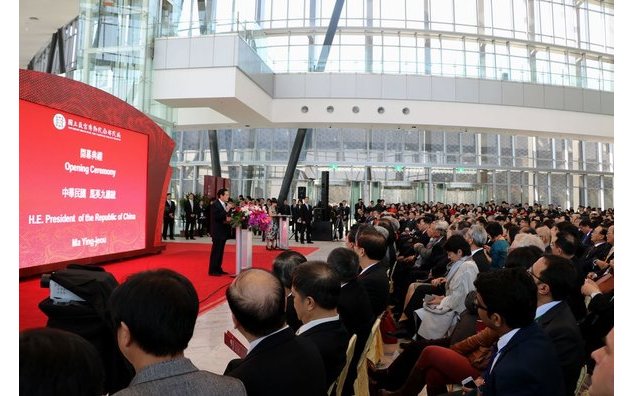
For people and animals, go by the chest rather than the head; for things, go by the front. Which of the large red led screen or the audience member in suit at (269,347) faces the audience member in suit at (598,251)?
the large red led screen

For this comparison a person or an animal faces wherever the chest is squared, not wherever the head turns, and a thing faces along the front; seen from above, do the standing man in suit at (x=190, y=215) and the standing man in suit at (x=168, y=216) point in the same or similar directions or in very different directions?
same or similar directions

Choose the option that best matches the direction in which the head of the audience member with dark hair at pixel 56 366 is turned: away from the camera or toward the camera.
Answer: away from the camera

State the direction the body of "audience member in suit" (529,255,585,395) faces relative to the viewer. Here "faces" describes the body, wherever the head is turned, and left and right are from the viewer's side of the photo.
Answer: facing to the left of the viewer

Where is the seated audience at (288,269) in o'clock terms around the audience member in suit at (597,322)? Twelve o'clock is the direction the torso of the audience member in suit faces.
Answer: The seated audience is roughly at 11 o'clock from the audience member in suit.

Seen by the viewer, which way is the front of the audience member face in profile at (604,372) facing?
to the viewer's left

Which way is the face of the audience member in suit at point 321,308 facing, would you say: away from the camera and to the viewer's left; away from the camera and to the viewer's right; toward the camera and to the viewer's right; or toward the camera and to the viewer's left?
away from the camera and to the viewer's left

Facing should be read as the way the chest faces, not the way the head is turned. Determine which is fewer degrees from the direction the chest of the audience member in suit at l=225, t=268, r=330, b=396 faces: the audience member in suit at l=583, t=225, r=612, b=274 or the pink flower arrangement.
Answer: the pink flower arrangement

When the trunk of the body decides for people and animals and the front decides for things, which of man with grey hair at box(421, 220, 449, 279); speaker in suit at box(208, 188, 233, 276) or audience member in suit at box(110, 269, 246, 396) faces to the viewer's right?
speaker in suit at box(208, 188, 233, 276)

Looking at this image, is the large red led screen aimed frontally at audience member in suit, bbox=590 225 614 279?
yes

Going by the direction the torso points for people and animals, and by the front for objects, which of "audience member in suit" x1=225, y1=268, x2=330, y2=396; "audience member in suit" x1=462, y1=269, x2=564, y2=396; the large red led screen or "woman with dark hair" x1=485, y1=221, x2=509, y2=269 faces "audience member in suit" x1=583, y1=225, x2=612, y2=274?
the large red led screen

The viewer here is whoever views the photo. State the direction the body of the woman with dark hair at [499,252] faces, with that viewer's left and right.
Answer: facing to the left of the viewer

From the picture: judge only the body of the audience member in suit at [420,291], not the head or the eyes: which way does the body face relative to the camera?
to the viewer's left

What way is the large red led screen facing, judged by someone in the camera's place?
facing the viewer and to the right of the viewer
